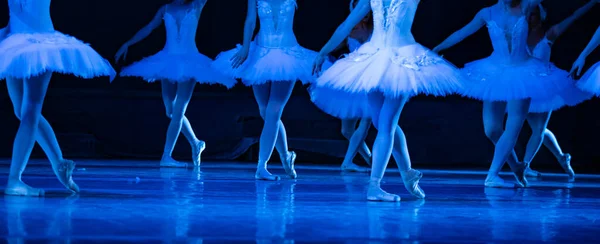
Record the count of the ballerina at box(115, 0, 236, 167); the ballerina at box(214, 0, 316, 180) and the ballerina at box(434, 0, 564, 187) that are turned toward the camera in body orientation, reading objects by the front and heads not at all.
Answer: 3

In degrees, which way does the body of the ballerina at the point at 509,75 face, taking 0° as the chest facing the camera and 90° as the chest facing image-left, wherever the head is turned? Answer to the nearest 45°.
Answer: approximately 0°

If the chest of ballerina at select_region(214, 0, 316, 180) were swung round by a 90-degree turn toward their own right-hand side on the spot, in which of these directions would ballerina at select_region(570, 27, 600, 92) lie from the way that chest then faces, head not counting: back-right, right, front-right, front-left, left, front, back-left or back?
back

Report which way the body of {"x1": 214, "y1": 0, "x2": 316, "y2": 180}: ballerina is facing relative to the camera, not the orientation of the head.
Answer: toward the camera

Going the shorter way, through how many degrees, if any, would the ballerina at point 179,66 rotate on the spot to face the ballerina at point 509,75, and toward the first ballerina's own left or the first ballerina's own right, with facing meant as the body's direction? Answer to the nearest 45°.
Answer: approximately 45° to the first ballerina's own left

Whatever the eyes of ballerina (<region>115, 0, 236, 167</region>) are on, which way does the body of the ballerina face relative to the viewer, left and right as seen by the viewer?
facing the viewer

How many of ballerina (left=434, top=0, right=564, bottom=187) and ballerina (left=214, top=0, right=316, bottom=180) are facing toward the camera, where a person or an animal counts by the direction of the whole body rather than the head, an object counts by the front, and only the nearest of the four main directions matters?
2

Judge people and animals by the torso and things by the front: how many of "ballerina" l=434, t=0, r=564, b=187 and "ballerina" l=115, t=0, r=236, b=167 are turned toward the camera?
2

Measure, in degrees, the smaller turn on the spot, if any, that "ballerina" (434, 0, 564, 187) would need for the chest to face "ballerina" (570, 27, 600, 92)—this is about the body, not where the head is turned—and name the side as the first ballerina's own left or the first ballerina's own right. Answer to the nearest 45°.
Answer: approximately 135° to the first ballerina's own left
